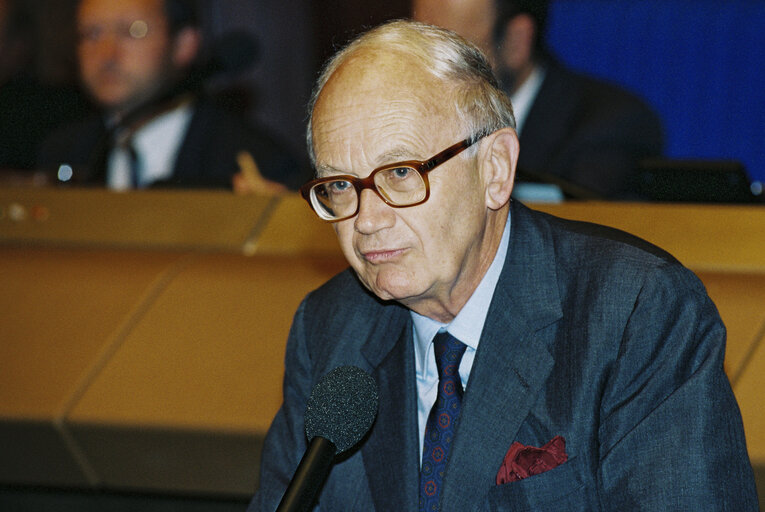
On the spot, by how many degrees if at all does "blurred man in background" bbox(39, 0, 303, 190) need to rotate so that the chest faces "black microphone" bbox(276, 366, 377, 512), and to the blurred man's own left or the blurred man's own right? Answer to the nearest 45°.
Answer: approximately 45° to the blurred man's own left

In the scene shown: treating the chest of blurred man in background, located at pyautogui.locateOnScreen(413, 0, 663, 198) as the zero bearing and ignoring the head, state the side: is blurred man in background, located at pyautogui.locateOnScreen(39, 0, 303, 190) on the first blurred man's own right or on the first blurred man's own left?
on the first blurred man's own right

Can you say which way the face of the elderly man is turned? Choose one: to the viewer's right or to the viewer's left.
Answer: to the viewer's left

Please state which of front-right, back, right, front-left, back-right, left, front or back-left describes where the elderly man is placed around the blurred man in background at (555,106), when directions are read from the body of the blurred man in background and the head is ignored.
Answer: front-left

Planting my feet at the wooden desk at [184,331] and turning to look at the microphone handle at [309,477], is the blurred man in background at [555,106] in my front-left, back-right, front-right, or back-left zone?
back-left

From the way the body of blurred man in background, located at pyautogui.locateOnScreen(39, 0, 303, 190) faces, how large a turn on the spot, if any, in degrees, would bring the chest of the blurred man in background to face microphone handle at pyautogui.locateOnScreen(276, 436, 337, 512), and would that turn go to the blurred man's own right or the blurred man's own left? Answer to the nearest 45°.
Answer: approximately 45° to the blurred man's own left

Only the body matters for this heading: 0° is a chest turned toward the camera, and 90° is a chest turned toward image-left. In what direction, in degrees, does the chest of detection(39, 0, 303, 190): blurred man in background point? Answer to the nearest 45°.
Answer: approximately 45°

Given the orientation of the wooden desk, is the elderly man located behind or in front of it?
in front

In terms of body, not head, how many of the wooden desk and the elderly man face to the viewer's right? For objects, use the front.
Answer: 0
